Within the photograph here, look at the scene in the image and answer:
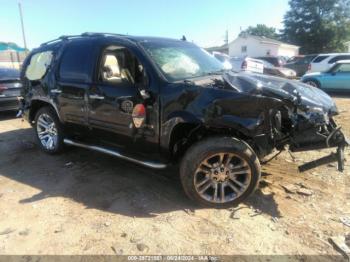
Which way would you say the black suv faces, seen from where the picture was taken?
facing the viewer and to the right of the viewer

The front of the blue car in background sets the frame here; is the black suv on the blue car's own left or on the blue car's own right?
on the blue car's own left

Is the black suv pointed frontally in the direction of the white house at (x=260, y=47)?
no

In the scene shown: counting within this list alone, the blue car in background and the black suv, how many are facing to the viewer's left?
1

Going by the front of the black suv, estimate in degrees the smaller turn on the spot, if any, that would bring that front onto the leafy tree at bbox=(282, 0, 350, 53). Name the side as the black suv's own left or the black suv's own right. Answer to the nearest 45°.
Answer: approximately 90° to the black suv's own left

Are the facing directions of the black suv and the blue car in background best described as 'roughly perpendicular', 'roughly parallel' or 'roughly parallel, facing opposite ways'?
roughly parallel, facing opposite ways

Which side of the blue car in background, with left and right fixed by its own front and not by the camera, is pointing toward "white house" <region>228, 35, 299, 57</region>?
right

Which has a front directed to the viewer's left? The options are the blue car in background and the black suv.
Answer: the blue car in background

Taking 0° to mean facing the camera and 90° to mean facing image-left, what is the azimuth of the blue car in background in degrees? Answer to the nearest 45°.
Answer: approximately 90°

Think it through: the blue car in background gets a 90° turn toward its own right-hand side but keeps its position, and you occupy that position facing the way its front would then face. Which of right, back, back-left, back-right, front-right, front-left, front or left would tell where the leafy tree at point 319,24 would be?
front

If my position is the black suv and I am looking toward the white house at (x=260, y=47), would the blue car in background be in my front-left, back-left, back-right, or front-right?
front-right

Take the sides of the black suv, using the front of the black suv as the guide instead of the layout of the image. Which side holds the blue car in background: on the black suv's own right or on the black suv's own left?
on the black suv's own left
